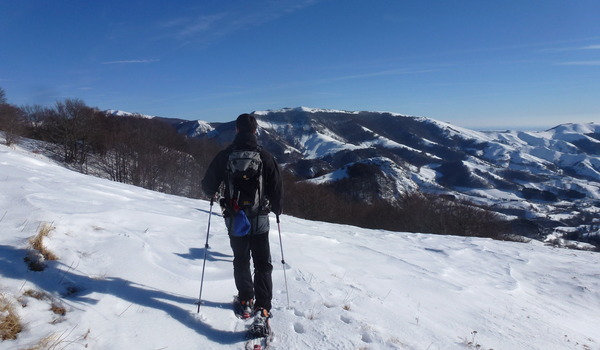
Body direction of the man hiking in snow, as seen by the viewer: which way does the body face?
away from the camera

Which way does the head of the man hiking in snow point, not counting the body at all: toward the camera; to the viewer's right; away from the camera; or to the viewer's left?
away from the camera
